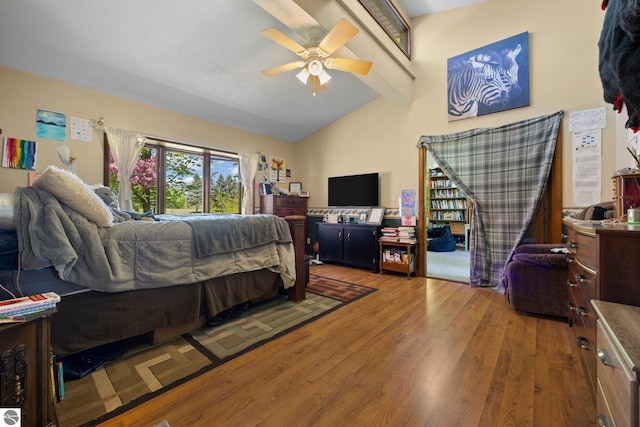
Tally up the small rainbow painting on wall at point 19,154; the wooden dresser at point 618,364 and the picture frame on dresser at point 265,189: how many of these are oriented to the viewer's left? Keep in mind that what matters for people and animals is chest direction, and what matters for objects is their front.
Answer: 1

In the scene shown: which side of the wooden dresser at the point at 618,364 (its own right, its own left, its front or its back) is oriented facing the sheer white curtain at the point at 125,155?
front

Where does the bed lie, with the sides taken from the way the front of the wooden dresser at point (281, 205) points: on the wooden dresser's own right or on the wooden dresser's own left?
on the wooden dresser's own right

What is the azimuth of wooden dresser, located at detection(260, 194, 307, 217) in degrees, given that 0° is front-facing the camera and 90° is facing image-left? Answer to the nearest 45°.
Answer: approximately 315°

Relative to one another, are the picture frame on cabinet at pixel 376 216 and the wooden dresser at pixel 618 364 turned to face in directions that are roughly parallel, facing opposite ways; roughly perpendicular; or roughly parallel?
roughly perpendicular

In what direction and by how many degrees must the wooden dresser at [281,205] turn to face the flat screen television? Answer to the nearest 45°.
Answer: approximately 45° to its left

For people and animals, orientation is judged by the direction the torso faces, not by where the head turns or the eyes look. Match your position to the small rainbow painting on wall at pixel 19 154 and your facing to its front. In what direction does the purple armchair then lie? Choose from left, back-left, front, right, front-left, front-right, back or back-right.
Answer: front-left

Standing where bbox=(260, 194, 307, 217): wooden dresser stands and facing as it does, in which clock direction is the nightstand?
The nightstand is roughly at 2 o'clock from the wooden dresser.

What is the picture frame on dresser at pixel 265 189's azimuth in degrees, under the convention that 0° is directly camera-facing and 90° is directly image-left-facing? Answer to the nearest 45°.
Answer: approximately 315°

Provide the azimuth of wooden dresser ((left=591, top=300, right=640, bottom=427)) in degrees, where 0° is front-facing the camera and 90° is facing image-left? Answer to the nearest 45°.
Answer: approximately 90°
